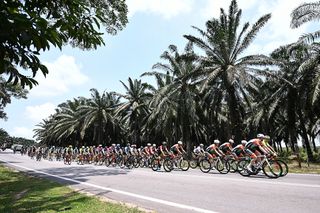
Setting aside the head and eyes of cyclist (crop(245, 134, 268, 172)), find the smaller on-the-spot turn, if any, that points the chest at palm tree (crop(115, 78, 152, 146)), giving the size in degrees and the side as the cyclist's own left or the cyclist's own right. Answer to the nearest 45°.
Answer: approximately 135° to the cyclist's own left

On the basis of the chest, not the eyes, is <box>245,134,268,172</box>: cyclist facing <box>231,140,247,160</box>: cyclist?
no

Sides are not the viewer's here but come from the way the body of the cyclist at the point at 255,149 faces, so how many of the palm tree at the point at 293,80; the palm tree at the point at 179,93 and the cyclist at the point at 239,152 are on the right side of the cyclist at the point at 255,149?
0

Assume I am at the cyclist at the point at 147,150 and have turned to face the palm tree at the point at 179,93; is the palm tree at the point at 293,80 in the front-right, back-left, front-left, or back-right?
front-right

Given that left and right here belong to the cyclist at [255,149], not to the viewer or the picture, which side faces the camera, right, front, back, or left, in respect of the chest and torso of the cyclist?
right

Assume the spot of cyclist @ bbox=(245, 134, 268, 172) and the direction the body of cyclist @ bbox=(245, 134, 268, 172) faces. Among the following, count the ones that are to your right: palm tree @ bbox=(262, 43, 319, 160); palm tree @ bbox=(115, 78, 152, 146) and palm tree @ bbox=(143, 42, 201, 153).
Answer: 0

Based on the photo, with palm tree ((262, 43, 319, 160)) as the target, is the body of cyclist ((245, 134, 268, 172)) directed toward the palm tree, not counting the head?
no

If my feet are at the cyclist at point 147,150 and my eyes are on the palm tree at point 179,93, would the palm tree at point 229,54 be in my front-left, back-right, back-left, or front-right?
front-right
